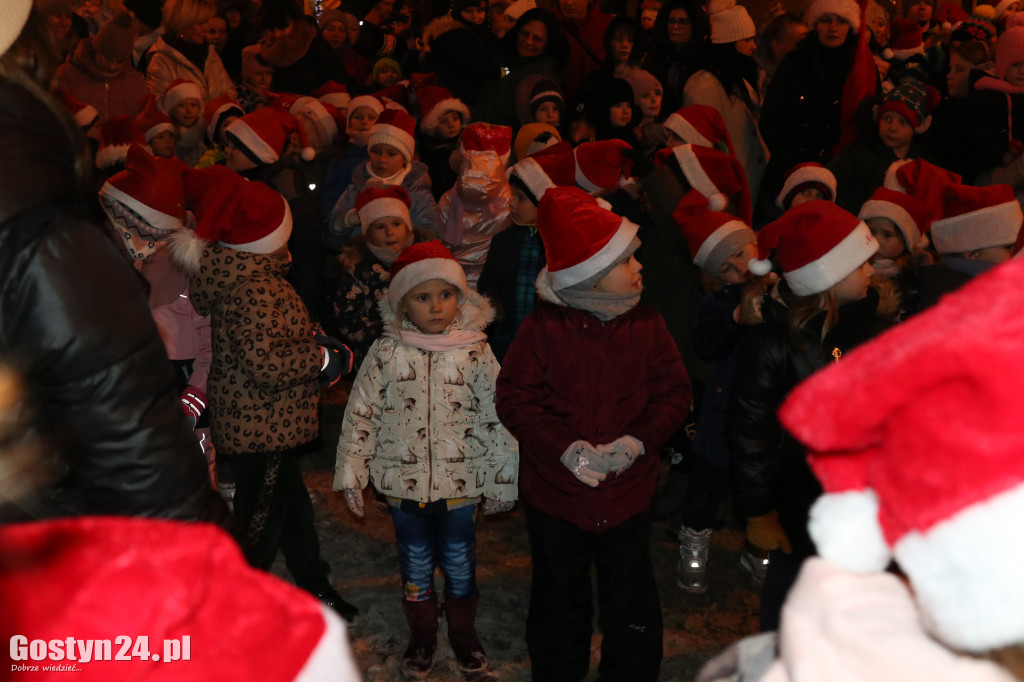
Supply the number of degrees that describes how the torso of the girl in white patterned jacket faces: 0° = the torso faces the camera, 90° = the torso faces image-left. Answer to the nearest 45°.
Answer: approximately 0°

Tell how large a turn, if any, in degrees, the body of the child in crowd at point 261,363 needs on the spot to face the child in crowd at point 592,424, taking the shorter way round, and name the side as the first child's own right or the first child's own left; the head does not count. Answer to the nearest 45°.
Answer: approximately 45° to the first child's own right

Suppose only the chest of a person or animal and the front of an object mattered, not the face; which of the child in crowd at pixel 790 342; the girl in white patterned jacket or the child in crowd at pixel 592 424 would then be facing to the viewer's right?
the child in crowd at pixel 790 342

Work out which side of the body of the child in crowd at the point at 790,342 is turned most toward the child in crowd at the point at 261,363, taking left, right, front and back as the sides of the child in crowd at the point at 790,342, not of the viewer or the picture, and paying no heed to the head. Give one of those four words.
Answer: back

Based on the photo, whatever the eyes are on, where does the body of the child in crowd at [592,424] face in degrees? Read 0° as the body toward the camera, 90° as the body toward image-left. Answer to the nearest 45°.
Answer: approximately 0°
